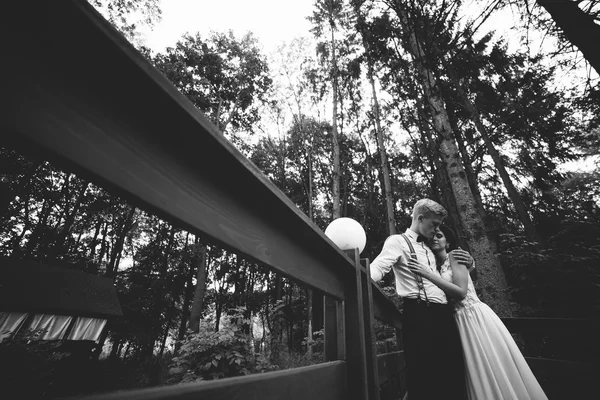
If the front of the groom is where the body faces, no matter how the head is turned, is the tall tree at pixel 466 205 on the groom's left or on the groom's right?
on the groom's left

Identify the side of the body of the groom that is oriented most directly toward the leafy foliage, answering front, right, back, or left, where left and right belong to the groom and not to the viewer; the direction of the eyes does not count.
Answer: back

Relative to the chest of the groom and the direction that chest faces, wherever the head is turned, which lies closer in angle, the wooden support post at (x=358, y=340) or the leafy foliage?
the wooden support post

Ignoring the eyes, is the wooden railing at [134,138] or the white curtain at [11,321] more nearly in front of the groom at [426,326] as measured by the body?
the wooden railing

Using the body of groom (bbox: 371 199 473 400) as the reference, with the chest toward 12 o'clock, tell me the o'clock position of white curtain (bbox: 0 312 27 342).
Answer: The white curtain is roughly at 5 o'clock from the groom.
